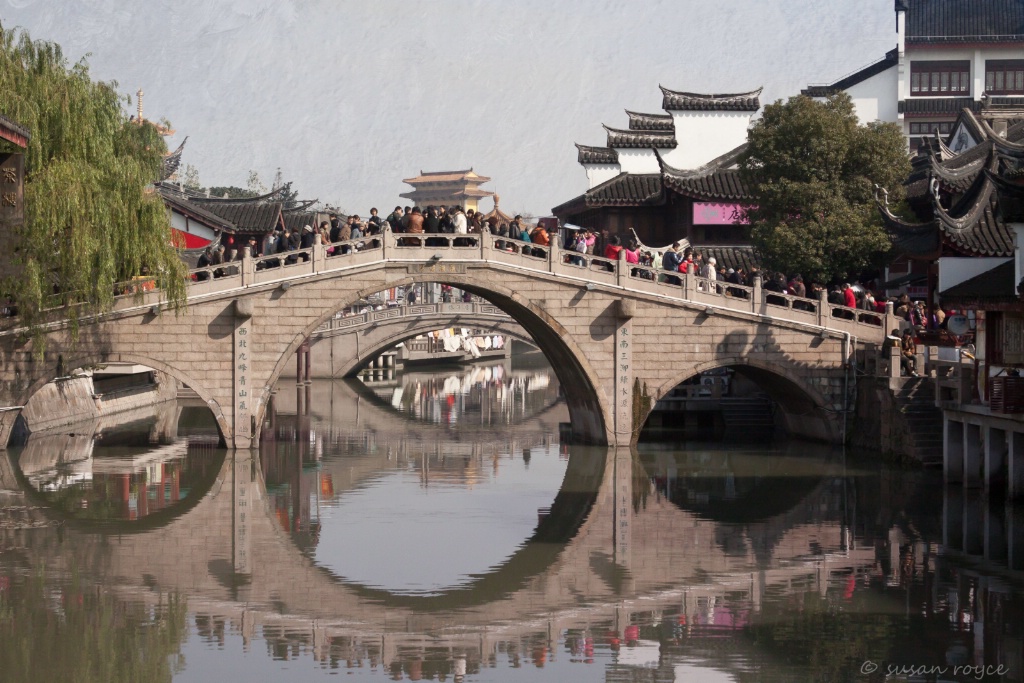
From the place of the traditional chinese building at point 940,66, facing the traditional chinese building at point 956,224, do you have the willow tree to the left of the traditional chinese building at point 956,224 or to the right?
right

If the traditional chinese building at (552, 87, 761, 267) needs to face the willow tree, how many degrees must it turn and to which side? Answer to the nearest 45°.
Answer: approximately 45° to its right

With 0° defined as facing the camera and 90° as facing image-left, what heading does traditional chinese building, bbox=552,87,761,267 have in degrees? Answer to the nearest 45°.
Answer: approximately 0°

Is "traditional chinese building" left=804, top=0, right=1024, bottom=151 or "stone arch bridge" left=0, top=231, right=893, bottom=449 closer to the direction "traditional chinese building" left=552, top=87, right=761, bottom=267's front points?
the stone arch bridge

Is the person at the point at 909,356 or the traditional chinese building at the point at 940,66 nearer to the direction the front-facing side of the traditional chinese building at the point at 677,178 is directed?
the person

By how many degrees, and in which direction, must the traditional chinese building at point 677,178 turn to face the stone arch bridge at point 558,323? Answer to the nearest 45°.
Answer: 0° — it already faces it
